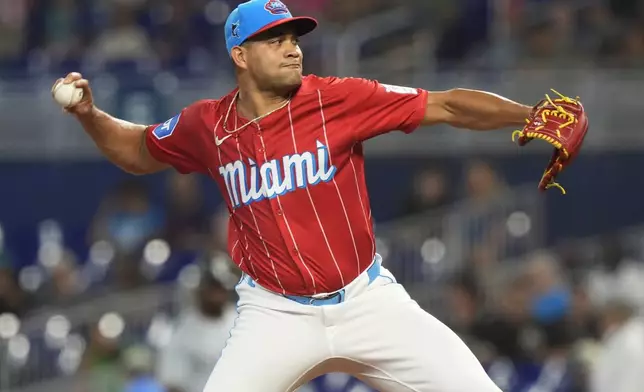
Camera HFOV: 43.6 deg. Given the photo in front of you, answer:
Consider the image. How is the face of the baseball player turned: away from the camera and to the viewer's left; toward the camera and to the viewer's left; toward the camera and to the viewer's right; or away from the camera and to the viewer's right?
toward the camera and to the viewer's right

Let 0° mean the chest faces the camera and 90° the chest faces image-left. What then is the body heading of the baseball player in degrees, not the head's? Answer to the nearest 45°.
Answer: approximately 0°

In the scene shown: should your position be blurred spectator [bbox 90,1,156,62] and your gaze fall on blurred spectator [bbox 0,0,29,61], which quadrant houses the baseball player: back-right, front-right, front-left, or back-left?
back-left

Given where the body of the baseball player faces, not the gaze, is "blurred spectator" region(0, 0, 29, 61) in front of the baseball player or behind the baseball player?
behind

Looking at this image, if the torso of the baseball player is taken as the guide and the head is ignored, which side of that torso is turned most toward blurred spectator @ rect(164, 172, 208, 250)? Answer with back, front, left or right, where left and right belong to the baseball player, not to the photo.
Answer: back

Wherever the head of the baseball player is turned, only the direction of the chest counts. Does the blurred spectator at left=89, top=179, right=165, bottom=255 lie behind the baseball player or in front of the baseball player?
behind

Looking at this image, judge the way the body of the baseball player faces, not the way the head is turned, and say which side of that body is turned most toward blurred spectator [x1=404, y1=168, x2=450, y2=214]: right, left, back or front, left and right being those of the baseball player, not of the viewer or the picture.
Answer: back

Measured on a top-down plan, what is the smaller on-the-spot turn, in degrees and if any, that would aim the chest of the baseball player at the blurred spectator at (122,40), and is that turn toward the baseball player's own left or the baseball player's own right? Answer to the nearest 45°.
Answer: approximately 180°

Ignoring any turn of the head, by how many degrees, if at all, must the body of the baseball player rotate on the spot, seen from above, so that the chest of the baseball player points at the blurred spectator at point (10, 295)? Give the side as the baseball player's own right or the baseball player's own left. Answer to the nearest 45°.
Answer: approximately 135° to the baseball player's own right

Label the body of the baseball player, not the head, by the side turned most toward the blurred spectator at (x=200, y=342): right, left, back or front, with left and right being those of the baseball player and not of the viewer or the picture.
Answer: back
